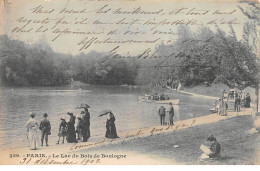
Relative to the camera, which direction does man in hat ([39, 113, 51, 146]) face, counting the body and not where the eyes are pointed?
away from the camera

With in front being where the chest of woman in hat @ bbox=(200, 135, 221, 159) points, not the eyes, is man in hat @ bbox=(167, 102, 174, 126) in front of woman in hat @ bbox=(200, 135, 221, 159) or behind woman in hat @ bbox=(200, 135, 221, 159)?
in front

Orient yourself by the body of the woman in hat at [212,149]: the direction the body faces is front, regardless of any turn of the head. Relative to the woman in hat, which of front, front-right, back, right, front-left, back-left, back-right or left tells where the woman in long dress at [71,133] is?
front

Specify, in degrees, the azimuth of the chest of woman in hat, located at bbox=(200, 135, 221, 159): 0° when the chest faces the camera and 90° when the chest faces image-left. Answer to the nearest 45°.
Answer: approximately 90°
